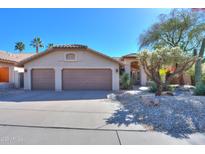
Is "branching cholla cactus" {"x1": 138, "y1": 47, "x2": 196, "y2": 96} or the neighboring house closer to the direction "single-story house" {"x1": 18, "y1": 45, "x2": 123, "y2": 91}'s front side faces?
the branching cholla cactus

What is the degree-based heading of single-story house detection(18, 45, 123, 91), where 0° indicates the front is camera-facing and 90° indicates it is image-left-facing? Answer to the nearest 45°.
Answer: approximately 0°

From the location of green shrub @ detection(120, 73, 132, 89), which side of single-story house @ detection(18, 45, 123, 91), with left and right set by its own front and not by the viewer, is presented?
left

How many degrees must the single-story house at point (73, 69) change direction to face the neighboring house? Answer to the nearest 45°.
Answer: approximately 135° to its right

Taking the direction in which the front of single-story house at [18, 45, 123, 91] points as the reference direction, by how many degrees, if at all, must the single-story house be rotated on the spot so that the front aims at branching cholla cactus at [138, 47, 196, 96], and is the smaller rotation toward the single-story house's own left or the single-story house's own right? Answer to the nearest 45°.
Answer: approximately 45° to the single-story house's own left

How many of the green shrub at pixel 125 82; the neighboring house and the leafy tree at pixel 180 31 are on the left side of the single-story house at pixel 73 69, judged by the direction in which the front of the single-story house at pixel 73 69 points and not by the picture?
2

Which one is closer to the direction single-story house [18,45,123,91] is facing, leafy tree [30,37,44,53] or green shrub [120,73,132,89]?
the green shrub

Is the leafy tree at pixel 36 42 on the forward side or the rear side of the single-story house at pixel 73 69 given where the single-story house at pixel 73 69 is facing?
on the rear side

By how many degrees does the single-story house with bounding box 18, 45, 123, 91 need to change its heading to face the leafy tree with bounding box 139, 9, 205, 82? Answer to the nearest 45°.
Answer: approximately 90° to its left
